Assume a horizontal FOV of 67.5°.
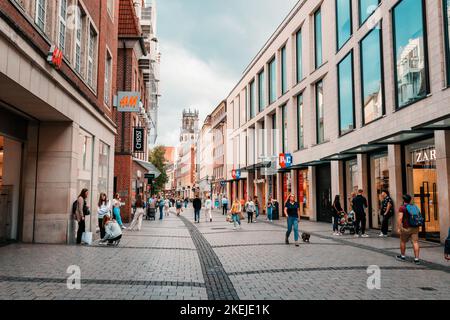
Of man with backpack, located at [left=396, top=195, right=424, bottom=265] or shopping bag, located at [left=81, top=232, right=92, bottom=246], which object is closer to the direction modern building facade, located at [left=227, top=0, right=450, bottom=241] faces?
the shopping bag

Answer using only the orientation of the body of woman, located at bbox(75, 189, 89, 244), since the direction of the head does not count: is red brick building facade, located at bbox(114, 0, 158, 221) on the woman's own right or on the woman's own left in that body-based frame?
on the woman's own left

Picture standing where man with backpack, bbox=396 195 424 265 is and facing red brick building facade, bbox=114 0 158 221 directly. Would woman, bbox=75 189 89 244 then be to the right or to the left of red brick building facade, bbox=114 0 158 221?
left

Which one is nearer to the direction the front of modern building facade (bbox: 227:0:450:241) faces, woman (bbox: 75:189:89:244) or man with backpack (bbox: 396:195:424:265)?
the woman

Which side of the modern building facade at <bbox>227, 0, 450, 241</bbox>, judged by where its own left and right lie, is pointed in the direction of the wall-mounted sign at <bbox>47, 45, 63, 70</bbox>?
front

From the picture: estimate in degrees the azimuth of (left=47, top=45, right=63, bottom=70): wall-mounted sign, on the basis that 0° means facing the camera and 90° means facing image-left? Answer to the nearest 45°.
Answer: approximately 315°

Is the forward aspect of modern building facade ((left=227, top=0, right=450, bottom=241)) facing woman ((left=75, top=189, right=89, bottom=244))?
yes

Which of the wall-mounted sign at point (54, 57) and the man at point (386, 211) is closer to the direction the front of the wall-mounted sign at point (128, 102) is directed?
the wall-mounted sign
